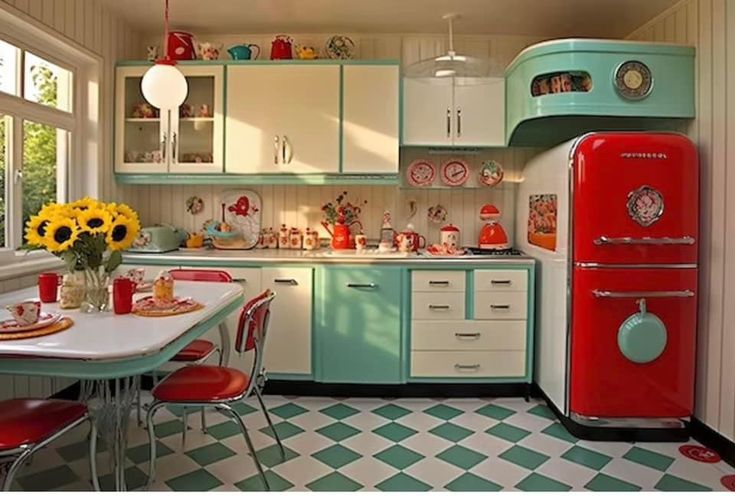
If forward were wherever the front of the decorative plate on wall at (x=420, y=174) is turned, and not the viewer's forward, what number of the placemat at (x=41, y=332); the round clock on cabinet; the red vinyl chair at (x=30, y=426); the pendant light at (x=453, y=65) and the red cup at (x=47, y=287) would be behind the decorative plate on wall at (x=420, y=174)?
0

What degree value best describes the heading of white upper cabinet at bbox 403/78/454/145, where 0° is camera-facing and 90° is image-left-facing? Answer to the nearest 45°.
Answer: approximately 0°

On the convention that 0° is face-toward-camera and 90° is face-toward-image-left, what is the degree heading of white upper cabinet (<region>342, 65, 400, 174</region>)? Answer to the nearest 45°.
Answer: approximately 0°

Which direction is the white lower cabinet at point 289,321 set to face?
toward the camera

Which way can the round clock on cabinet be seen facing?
toward the camera

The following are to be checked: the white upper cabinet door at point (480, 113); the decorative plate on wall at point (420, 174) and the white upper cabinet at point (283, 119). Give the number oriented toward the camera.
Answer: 3

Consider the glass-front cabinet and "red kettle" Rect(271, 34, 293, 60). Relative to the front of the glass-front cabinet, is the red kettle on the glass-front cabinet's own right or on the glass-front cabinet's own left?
on the glass-front cabinet's own left

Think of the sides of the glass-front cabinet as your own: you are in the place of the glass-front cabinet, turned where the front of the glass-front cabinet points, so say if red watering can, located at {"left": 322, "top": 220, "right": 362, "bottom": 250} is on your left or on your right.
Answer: on your left

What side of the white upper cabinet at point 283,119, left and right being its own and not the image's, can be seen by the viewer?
front

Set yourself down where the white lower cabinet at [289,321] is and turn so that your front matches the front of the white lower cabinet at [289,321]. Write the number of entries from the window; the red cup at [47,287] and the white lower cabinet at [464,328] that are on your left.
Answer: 1

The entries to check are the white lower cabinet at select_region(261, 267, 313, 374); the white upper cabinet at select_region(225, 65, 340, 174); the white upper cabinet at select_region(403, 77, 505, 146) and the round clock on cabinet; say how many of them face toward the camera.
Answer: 4
